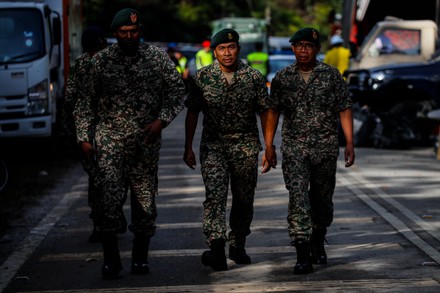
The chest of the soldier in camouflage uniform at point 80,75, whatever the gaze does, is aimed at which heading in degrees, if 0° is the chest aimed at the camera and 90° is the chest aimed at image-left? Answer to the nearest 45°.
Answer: approximately 0°

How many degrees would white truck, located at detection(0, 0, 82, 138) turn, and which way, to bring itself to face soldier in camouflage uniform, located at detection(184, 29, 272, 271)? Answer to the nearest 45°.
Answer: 0° — it already faces them

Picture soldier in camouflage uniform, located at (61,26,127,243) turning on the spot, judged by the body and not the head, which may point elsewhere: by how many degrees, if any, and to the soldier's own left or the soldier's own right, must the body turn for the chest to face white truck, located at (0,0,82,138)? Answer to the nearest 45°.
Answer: approximately 180°

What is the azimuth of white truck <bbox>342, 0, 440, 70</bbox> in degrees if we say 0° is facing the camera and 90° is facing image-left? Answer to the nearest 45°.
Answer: approximately 90°

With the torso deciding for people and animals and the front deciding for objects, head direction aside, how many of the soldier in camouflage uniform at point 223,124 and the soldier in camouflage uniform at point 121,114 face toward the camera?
2
